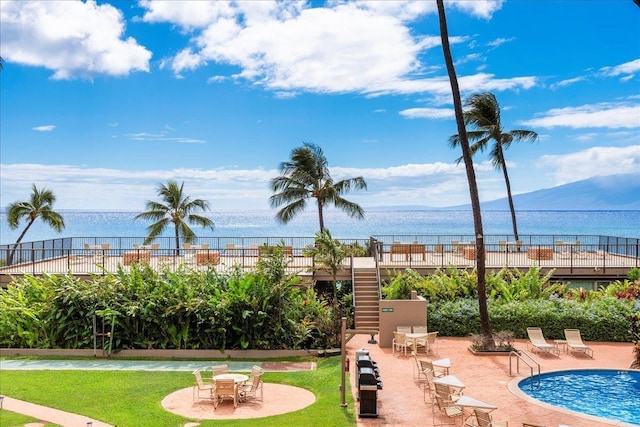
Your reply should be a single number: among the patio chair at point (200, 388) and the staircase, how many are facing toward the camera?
1

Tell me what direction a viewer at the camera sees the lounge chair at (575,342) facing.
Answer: facing the viewer and to the right of the viewer

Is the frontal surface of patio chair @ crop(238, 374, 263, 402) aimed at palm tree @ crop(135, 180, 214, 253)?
no

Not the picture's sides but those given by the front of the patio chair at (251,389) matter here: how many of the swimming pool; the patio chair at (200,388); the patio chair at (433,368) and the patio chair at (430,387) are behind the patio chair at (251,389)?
3

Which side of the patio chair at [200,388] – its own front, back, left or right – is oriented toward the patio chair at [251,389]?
front

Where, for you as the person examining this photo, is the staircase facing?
facing the viewer

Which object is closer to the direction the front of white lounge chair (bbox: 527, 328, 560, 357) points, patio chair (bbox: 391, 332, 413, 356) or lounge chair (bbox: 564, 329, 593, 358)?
the lounge chair

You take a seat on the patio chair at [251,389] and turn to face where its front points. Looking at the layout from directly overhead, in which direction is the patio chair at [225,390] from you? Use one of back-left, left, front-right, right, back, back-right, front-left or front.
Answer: front-left

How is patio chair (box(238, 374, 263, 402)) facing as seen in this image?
to the viewer's left

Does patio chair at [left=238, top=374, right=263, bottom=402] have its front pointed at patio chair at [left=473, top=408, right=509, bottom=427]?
no

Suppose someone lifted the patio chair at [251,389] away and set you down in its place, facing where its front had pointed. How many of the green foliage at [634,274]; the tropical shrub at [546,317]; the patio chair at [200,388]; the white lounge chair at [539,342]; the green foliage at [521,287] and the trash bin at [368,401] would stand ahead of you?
1

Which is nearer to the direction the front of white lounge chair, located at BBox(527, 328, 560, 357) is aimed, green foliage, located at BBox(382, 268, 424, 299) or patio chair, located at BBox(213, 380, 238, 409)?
the patio chair

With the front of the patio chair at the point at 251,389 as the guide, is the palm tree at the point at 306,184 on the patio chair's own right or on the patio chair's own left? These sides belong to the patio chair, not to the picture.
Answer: on the patio chair's own right

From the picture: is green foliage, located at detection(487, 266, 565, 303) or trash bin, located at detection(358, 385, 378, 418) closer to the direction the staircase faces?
the trash bin

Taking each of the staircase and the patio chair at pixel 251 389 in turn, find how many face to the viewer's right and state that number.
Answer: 0

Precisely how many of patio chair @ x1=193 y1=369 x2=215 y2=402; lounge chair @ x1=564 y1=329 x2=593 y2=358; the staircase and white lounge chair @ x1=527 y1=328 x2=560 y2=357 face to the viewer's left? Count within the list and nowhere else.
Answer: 0

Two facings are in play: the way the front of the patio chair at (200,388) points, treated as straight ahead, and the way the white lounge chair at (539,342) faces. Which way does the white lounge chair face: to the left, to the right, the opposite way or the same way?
to the right

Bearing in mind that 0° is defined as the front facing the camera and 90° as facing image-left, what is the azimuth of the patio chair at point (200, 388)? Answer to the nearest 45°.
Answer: approximately 270°
